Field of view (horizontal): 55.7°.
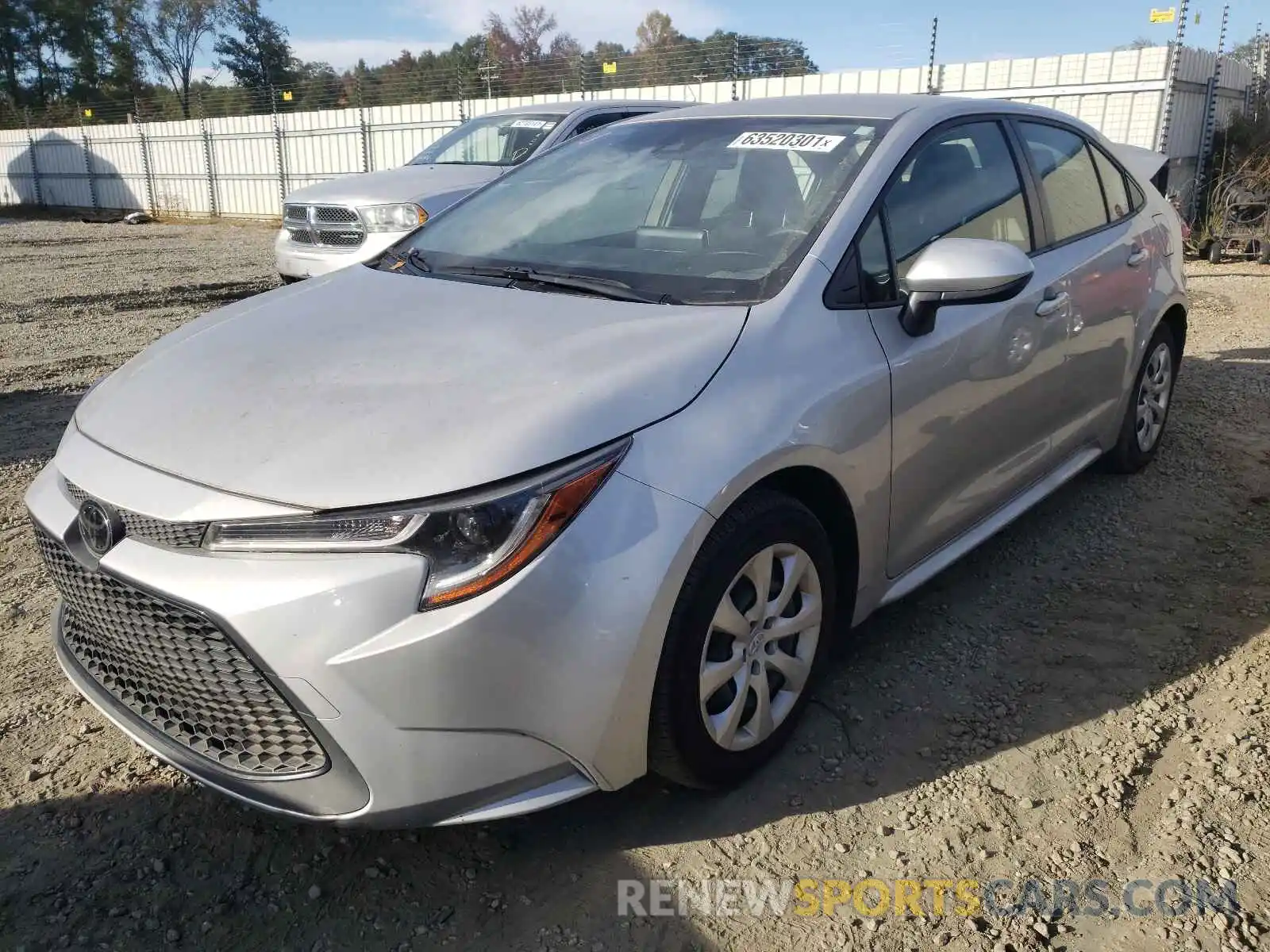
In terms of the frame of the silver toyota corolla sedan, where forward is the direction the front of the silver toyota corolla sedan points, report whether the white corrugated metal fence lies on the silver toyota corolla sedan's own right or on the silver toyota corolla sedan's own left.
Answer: on the silver toyota corolla sedan's own right

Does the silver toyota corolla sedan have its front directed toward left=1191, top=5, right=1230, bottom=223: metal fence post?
no

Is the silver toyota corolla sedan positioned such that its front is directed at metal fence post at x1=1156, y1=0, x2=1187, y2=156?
no

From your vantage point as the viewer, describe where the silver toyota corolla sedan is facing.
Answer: facing the viewer and to the left of the viewer
